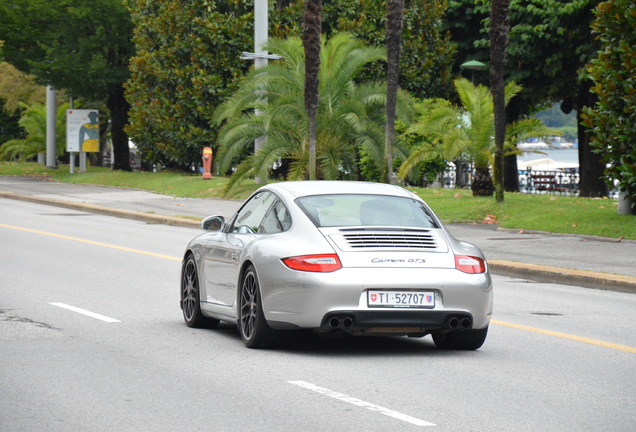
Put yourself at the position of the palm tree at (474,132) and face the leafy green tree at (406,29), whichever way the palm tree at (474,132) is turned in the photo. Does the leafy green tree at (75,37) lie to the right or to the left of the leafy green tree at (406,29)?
left

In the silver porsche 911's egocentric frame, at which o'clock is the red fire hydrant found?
The red fire hydrant is roughly at 1 o'clock from the silver porsche 911.

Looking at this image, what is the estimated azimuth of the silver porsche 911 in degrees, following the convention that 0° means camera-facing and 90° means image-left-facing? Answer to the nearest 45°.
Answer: approximately 135°

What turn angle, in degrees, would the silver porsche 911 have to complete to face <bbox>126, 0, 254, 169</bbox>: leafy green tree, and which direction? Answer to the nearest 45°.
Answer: approximately 45° to its right

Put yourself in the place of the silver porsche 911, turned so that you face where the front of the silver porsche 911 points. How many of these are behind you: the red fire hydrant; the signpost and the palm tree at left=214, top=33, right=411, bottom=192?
0

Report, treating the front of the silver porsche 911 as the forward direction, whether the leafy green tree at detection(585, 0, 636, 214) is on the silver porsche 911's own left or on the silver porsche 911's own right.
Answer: on the silver porsche 911's own right

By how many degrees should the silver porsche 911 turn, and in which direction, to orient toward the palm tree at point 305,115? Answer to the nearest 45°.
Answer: approximately 45° to its right

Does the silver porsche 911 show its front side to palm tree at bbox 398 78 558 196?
no

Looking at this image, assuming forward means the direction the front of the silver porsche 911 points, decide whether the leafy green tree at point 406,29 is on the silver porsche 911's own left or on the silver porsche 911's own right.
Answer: on the silver porsche 911's own right

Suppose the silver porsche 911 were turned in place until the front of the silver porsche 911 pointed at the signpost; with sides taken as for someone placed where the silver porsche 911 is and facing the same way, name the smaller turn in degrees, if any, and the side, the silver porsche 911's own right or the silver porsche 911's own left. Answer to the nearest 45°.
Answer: approximately 45° to the silver porsche 911's own right

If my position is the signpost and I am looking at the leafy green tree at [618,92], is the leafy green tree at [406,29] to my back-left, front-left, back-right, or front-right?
front-left

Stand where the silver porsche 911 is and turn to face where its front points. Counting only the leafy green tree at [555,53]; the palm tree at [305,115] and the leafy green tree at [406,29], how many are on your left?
0

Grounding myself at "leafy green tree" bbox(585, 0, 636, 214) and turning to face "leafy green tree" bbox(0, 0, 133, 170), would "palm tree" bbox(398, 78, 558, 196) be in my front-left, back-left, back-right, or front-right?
front-right
